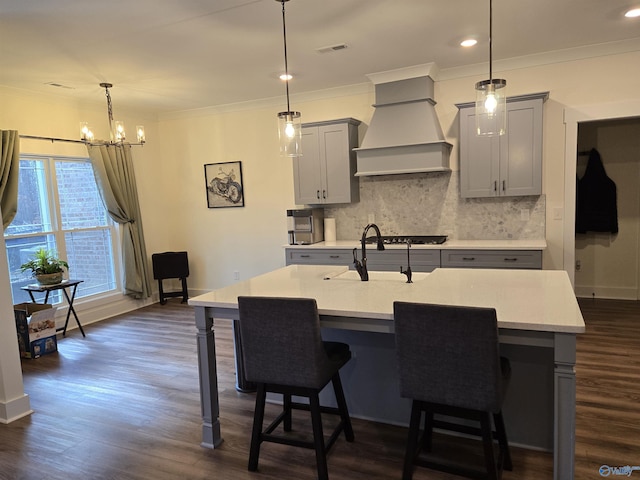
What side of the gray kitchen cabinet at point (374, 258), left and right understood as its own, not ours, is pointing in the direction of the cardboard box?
right

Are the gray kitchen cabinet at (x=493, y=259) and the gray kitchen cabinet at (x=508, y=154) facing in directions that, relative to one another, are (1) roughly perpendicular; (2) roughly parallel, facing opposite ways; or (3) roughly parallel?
roughly parallel

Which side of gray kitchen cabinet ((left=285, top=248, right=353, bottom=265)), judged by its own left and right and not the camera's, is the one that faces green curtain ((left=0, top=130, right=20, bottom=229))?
right

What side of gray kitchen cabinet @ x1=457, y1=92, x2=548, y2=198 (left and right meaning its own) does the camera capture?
front

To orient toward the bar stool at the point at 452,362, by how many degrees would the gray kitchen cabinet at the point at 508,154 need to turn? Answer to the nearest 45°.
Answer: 0° — it already faces it

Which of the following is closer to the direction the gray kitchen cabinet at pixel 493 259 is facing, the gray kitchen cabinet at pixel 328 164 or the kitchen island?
the kitchen island

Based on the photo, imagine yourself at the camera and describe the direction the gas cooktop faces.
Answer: facing the viewer

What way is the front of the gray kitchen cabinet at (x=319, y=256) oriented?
toward the camera

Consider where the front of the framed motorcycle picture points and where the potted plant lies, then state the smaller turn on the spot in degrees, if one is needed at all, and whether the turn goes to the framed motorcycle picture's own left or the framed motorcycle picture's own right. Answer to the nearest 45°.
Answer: approximately 45° to the framed motorcycle picture's own right

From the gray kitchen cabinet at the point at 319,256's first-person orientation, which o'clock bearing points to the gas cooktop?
The gas cooktop is roughly at 9 o'clock from the gray kitchen cabinet.
